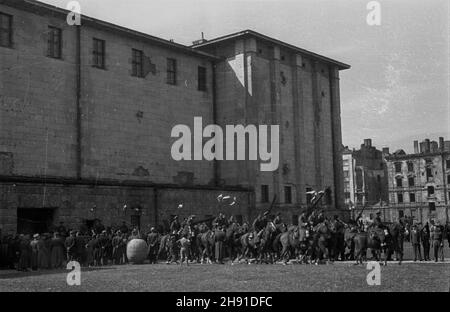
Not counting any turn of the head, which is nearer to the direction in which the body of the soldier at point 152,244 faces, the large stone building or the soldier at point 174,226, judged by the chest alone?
the large stone building

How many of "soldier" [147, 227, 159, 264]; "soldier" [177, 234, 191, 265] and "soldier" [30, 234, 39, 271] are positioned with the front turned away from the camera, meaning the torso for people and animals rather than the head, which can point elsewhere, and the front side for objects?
2

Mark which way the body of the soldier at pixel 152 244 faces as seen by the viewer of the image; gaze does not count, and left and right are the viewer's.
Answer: facing away from the viewer

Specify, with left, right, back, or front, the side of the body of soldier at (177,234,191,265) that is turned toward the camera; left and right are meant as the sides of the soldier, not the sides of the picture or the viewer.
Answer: back

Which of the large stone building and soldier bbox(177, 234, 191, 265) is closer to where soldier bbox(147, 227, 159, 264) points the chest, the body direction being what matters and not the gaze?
the large stone building

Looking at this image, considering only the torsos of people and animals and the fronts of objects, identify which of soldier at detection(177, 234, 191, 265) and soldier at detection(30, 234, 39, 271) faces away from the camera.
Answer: soldier at detection(177, 234, 191, 265)
